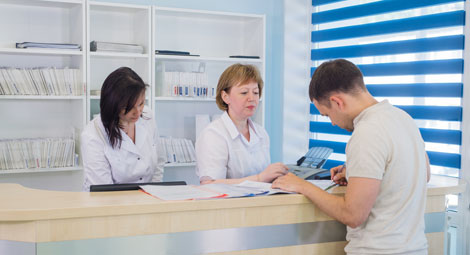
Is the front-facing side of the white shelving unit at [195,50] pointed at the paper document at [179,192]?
yes

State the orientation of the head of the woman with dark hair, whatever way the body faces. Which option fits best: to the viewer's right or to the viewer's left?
to the viewer's right

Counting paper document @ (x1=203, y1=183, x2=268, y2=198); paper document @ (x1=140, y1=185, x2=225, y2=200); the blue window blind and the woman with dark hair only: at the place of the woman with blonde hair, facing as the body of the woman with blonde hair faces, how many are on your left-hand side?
1

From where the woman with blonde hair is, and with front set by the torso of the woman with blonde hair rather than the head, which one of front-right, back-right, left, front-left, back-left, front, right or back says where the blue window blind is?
left

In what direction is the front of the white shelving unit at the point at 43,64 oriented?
toward the camera

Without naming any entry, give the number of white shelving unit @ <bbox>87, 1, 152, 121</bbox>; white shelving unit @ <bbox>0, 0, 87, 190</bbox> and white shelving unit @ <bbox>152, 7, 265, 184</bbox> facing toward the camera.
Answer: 3

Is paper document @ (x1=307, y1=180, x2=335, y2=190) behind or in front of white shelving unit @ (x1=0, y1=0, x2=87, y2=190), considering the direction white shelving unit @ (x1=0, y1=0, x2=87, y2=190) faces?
in front

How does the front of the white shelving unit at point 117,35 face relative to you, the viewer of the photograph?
facing the viewer

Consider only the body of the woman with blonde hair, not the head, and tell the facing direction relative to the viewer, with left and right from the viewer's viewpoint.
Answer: facing the viewer and to the right of the viewer

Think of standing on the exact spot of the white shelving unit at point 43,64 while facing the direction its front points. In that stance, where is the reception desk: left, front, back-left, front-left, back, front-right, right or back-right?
front

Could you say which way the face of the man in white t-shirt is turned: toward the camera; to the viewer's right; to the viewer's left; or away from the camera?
to the viewer's left

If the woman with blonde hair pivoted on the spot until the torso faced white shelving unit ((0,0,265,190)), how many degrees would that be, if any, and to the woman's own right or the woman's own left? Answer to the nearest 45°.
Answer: approximately 180°

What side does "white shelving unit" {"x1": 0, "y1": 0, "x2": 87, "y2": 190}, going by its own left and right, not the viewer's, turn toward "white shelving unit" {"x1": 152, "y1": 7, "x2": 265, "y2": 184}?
left

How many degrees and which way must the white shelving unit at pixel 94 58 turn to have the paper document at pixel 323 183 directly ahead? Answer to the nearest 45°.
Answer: approximately 45° to its left

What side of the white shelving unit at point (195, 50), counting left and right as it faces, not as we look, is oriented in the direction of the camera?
front
